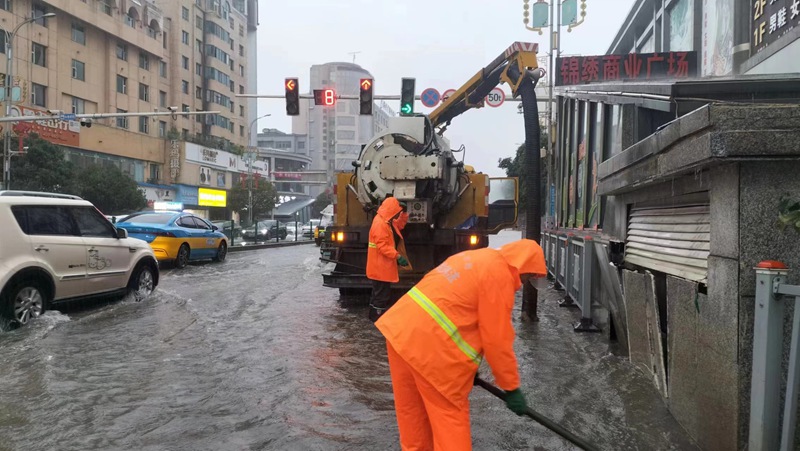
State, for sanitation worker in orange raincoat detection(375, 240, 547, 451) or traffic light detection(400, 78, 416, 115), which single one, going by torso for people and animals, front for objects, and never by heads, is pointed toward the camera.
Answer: the traffic light

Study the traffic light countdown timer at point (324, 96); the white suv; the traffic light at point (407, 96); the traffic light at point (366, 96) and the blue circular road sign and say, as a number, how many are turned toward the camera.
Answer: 4

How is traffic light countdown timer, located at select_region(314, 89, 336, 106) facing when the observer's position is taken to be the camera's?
facing the viewer

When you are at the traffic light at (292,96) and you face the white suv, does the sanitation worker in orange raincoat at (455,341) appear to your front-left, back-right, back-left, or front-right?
front-left

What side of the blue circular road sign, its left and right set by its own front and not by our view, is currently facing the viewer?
front

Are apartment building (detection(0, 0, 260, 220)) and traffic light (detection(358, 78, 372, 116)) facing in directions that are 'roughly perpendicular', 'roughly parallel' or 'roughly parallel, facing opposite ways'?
roughly perpendicular

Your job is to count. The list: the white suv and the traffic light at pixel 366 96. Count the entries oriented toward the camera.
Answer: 1

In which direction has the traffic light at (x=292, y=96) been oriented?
toward the camera
